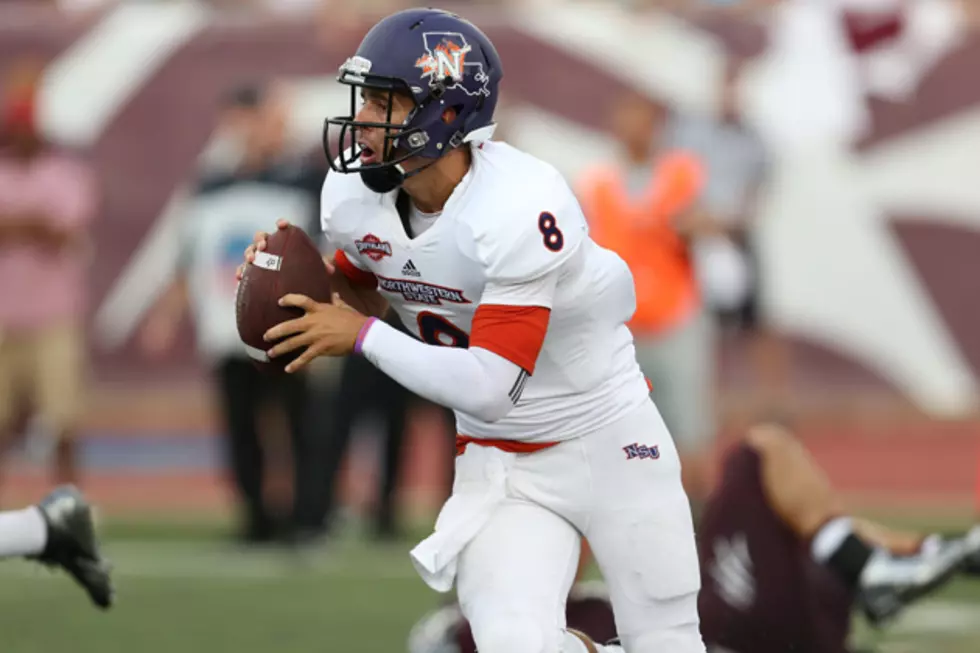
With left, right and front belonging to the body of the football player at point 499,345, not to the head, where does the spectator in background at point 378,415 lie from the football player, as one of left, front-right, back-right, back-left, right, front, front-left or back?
back-right

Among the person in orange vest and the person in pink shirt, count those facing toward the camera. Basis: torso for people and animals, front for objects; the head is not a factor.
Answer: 2

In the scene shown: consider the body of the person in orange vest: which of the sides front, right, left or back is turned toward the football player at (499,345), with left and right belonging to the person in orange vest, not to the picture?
front

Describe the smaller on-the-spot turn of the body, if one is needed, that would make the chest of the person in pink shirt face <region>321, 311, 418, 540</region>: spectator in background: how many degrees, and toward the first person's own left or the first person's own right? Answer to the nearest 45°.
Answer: approximately 45° to the first person's own left

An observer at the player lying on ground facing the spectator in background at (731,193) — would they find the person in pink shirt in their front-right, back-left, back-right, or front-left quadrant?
front-left

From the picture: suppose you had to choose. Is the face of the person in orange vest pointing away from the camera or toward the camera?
toward the camera

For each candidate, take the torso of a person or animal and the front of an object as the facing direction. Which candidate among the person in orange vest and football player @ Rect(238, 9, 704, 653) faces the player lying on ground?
the person in orange vest

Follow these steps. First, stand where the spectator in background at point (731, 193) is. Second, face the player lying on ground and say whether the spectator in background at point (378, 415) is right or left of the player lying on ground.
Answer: right

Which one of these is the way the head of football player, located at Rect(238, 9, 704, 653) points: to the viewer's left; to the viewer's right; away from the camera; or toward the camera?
to the viewer's left

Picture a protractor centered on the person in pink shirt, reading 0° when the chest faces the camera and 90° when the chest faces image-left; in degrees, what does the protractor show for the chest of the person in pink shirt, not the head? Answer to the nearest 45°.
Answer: approximately 0°

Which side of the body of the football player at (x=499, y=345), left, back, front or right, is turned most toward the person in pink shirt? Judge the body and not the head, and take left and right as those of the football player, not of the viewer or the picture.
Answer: right

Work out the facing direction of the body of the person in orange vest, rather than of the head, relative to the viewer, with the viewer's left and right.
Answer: facing the viewer

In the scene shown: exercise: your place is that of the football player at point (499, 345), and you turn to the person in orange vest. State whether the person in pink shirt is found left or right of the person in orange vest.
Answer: left

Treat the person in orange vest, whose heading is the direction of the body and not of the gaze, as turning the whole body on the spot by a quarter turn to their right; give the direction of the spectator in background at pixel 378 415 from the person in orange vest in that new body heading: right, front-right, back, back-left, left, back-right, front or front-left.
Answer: front

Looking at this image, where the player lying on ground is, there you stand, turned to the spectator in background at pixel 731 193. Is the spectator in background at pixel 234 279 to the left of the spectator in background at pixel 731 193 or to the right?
left
